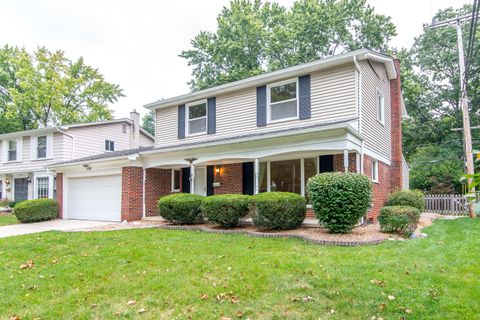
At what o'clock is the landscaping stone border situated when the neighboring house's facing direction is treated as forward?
The landscaping stone border is roughly at 10 o'clock from the neighboring house.

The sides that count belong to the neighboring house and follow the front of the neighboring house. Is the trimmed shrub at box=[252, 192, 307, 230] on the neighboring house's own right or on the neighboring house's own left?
on the neighboring house's own left

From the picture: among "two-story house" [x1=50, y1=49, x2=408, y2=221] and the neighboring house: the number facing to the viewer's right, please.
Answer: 0

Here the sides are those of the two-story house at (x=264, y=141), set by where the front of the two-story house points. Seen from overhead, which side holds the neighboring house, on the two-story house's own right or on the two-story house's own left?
on the two-story house's own right

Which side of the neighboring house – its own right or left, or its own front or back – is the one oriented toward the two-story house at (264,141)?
left

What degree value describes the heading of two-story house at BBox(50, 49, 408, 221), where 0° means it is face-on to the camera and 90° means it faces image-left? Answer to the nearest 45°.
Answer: approximately 45°

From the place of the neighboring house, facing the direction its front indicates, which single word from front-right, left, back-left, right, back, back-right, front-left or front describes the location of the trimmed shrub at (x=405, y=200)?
left

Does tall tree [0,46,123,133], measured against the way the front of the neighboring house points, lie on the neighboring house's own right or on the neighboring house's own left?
on the neighboring house's own right

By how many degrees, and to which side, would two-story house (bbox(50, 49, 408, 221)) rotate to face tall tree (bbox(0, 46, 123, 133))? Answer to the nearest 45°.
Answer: approximately 90° to its right
